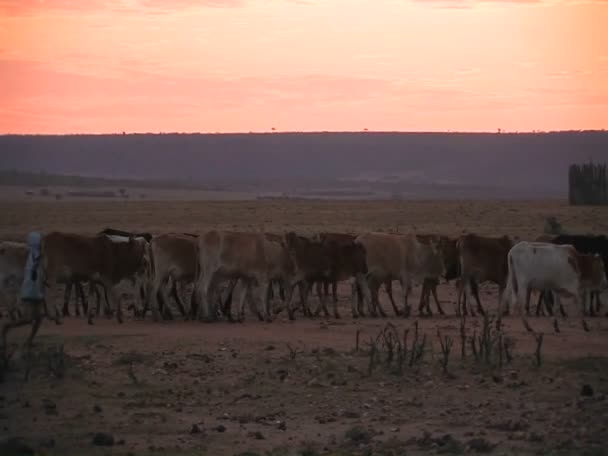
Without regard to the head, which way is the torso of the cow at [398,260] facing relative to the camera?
to the viewer's right

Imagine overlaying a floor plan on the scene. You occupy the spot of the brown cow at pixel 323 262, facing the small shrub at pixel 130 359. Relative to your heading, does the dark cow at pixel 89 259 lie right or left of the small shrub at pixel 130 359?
right

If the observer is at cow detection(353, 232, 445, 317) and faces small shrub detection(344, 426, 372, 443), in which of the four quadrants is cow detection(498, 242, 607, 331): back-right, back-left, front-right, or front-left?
front-left

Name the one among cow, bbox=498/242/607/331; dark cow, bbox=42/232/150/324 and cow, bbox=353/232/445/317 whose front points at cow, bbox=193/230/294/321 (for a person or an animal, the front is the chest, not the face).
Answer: the dark cow

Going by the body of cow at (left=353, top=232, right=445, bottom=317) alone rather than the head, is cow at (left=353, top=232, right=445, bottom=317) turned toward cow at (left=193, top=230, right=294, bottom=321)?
no

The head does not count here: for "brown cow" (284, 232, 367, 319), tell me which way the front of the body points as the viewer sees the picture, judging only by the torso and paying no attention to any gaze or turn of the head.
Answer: to the viewer's right

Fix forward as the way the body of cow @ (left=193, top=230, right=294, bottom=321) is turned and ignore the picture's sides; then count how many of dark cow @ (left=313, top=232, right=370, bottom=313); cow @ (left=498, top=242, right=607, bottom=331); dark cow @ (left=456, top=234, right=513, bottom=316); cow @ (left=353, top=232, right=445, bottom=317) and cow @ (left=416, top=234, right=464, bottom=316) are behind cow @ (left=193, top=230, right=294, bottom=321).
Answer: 0

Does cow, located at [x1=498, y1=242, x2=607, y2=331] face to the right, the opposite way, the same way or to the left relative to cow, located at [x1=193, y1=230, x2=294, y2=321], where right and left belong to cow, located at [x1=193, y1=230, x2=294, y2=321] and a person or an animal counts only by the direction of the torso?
the same way

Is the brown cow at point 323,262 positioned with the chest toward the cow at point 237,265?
no

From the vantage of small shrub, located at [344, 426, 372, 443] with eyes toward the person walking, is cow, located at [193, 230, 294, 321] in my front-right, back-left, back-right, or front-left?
front-right

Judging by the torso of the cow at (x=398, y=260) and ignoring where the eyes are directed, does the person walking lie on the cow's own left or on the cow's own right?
on the cow's own right
